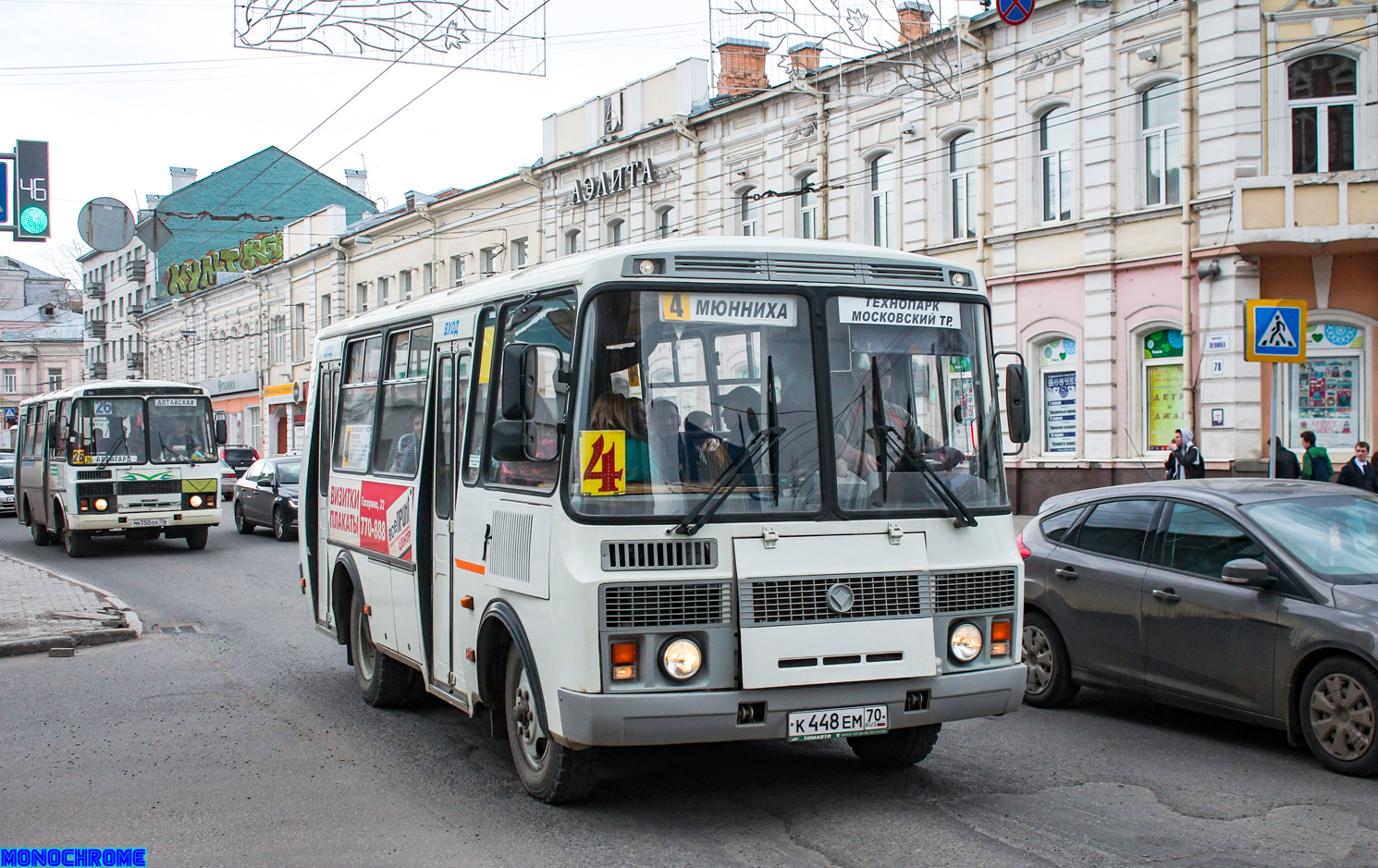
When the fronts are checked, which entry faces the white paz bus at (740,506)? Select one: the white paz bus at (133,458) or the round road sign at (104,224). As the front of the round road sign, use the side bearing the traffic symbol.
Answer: the white paz bus at (133,458)

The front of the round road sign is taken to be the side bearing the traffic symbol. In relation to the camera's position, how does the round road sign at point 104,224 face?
facing away from the viewer

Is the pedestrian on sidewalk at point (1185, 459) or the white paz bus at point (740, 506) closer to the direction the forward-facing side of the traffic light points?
the white paz bus

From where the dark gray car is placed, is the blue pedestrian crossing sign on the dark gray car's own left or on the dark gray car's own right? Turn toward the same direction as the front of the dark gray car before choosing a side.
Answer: on the dark gray car's own left

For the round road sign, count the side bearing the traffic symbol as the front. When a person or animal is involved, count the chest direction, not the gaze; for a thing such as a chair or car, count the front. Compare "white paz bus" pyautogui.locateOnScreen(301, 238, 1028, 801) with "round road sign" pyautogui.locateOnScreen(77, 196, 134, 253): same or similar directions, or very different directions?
very different directions

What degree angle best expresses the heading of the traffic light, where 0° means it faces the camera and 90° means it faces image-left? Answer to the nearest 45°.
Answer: approximately 0°

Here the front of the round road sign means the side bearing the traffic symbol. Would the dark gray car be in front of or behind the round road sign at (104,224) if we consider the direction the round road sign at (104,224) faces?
behind

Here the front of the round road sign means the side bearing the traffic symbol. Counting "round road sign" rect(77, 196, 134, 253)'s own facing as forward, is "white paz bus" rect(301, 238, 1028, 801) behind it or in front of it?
behind
